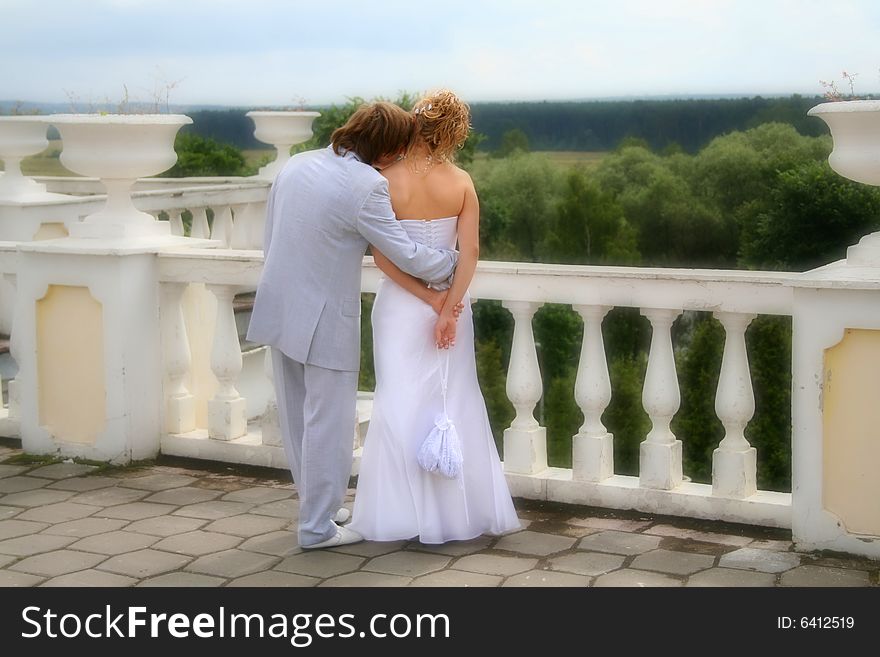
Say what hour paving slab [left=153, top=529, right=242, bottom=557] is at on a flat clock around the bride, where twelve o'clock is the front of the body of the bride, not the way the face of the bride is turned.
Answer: The paving slab is roughly at 9 o'clock from the bride.

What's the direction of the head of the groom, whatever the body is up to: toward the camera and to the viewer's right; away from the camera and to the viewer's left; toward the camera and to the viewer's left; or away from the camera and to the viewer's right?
away from the camera and to the viewer's right

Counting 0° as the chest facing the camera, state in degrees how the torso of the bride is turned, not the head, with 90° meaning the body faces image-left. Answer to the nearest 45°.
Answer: approximately 180°

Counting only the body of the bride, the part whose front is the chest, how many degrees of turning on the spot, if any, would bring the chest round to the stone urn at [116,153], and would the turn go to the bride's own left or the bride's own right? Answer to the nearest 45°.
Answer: approximately 45° to the bride's own left

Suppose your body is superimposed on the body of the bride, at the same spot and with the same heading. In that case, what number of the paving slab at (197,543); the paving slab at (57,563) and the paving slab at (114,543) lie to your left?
3

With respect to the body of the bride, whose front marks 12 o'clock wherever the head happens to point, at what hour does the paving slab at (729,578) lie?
The paving slab is roughly at 4 o'clock from the bride.

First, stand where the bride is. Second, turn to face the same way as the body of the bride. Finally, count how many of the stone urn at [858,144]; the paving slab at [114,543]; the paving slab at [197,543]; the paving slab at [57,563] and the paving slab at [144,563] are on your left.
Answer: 4

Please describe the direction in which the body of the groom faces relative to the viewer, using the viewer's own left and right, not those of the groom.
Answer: facing away from the viewer and to the right of the viewer

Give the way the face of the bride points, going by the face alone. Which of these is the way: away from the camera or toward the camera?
away from the camera
